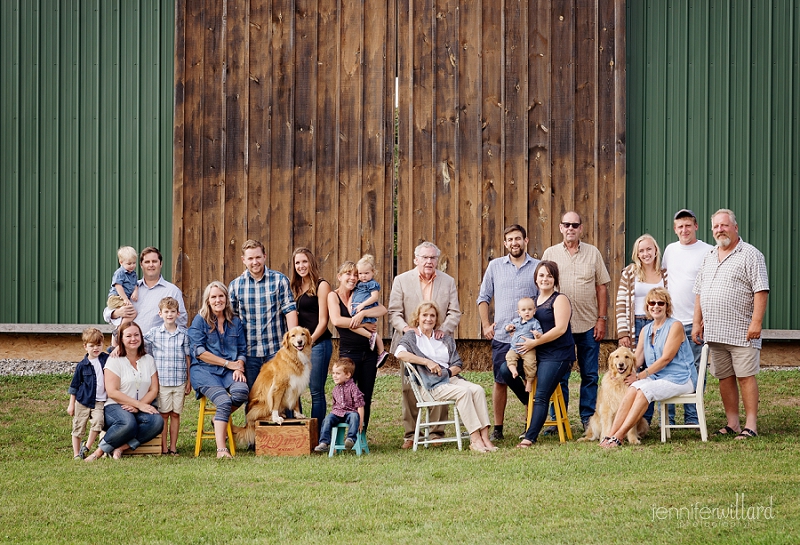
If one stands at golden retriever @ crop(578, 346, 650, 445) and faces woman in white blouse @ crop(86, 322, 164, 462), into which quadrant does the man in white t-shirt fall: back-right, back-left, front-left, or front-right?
back-right

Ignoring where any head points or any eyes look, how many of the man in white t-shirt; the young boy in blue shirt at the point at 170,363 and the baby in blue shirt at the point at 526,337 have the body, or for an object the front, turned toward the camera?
3

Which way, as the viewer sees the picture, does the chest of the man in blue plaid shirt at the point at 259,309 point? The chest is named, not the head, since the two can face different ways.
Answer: toward the camera

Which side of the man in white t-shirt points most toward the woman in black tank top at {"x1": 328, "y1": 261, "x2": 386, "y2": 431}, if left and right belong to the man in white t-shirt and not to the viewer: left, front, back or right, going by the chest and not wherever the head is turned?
right

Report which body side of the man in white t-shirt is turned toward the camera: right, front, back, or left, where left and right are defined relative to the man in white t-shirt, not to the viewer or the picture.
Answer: front

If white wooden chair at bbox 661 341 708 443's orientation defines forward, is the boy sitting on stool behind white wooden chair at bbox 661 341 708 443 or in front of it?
in front

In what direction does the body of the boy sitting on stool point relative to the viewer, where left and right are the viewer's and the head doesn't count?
facing the viewer and to the left of the viewer

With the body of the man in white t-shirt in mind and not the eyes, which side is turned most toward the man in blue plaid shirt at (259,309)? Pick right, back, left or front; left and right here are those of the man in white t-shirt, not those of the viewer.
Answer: right
